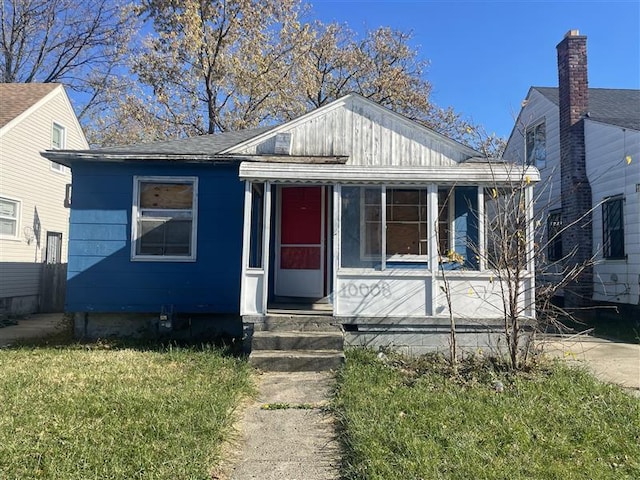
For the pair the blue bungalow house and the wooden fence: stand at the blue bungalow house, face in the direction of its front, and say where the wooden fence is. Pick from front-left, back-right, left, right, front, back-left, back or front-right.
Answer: back-right

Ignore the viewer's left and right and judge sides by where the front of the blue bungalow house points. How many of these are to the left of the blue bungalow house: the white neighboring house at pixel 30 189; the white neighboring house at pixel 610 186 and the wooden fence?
1

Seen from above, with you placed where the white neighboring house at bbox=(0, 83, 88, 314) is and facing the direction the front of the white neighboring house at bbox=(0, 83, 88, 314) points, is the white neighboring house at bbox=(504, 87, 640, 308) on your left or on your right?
on your left

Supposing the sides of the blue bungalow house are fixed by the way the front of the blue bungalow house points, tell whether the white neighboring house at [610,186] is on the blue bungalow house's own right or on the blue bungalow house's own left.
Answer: on the blue bungalow house's own left

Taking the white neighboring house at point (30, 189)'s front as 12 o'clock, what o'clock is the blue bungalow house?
The blue bungalow house is roughly at 10 o'clock from the white neighboring house.

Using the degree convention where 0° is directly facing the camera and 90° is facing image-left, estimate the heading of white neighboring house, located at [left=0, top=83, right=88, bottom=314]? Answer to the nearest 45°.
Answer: approximately 45°

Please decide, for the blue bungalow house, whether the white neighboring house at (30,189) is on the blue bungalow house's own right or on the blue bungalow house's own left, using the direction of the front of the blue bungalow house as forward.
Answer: on the blue bungalow house's own right

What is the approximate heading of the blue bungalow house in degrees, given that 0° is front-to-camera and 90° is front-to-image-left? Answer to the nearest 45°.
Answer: approximately 0°
